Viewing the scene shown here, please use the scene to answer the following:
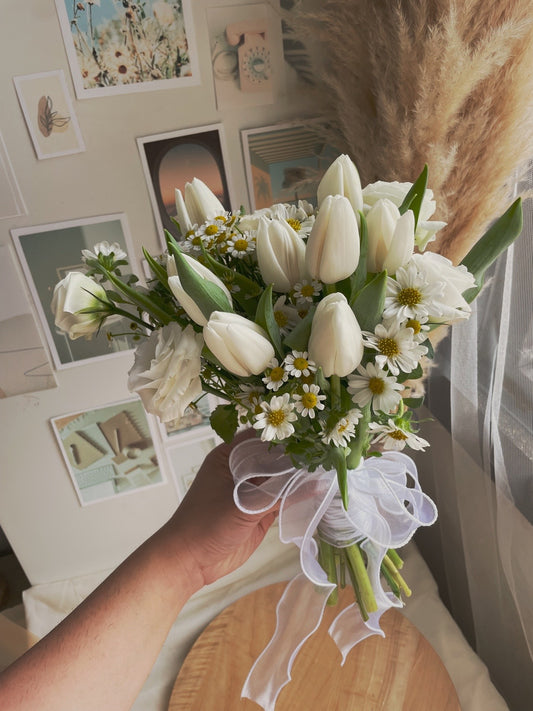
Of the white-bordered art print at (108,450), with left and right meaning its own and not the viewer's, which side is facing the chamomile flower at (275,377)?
front

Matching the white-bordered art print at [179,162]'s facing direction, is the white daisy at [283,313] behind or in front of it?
in front

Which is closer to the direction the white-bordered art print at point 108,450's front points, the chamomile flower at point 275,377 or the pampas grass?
the chamomile flower

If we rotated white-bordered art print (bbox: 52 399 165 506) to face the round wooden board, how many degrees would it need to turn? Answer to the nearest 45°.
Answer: approximately 45° to its left

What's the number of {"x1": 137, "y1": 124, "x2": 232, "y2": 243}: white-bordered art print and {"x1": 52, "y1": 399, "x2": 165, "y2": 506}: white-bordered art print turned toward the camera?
2
